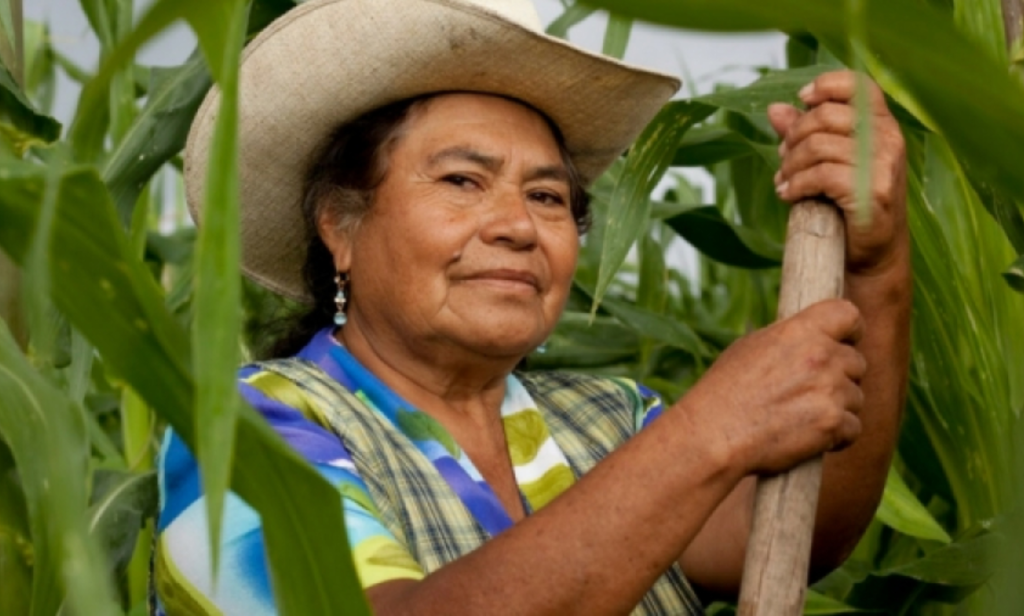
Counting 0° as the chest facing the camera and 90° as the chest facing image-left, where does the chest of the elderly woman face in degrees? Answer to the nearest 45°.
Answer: approximately 315°
